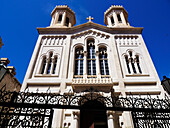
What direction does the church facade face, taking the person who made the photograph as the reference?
facing the viewer

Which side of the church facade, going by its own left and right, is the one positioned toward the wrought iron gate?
front
